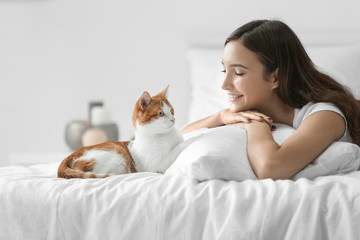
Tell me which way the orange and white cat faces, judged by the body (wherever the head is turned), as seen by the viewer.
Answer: to the viewer's right

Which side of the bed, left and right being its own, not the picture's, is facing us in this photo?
front
